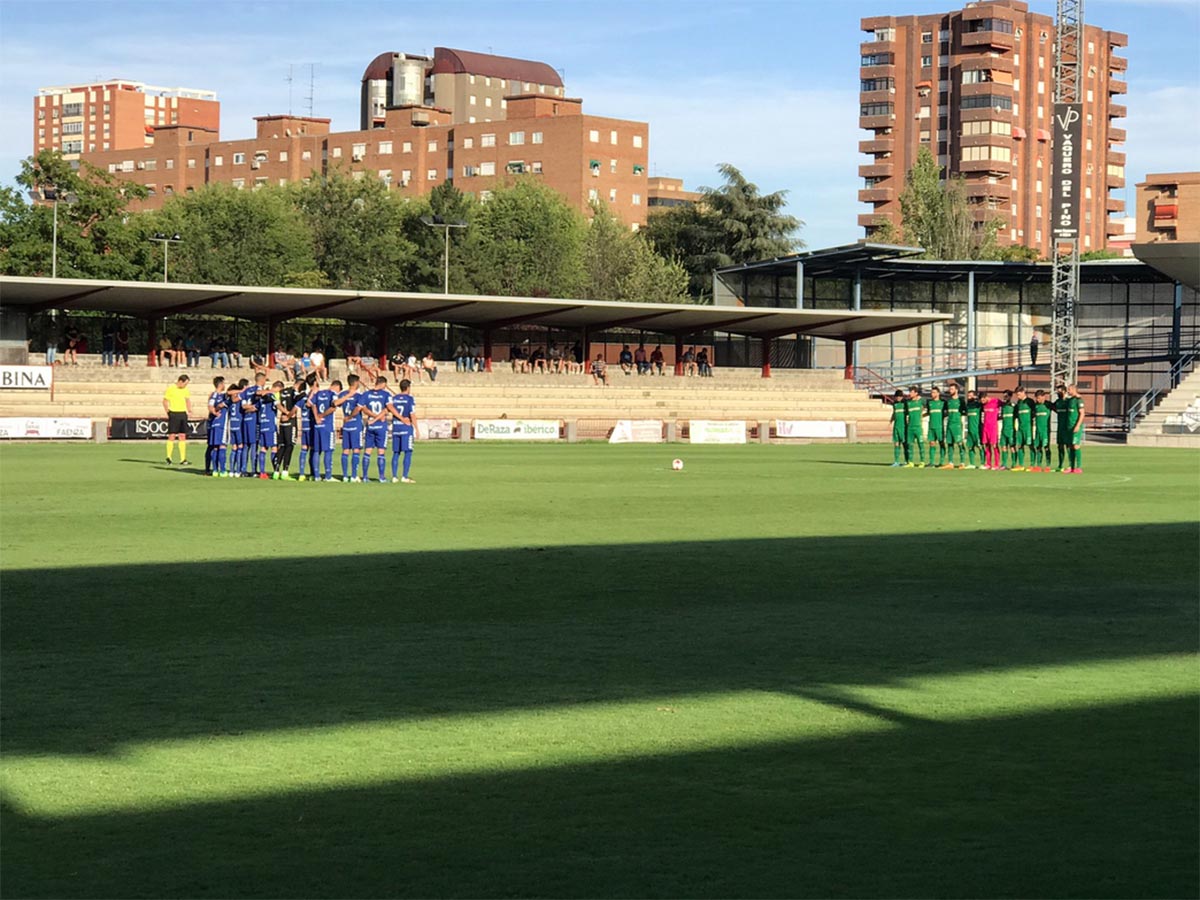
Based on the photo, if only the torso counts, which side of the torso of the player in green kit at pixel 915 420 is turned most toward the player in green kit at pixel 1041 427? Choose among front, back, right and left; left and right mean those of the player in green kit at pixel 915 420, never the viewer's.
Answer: left

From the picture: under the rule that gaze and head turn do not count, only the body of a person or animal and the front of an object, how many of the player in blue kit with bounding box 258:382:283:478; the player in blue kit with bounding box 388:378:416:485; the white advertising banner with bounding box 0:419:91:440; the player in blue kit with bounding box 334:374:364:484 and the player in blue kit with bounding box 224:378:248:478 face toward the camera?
1

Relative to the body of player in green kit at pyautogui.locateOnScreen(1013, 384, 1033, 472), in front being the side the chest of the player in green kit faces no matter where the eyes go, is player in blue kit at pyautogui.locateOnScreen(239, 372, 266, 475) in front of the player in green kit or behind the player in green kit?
in front

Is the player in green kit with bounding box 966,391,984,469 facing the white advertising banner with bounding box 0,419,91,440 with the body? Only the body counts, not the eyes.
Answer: no

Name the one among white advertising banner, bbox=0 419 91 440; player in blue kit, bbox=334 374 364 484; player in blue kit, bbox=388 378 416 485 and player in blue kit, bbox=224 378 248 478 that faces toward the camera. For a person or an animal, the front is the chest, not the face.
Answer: the white advertising banner

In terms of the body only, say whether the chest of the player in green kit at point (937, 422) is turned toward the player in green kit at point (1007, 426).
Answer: no

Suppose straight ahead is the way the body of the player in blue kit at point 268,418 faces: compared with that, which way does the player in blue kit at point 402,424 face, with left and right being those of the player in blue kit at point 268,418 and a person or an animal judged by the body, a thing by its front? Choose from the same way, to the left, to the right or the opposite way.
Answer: the same way

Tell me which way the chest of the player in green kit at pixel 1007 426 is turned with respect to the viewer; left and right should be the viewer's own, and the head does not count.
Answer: facing the viewer and to the left of the viewer

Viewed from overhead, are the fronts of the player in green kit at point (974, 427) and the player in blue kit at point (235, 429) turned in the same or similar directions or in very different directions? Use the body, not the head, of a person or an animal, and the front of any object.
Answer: very different directions

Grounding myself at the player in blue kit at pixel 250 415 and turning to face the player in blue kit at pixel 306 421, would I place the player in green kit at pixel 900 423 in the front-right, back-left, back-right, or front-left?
front-left

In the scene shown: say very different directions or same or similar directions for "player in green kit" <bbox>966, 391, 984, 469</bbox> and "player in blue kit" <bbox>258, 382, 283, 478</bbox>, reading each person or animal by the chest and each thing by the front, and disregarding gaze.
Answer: very different directions

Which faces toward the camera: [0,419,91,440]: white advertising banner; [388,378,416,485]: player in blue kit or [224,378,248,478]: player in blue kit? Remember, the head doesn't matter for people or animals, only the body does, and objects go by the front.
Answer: the white advertising banner

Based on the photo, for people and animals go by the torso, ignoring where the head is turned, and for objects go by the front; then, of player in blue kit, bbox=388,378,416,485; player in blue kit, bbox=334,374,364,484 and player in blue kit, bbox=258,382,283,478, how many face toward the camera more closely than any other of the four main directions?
0

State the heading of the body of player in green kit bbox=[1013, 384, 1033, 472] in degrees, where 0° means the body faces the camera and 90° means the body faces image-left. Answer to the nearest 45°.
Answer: approximately 45°

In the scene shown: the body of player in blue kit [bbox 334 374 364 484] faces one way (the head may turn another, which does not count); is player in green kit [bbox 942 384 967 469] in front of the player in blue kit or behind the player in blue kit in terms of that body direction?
in front

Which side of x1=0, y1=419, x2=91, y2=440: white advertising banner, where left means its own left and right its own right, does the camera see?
front

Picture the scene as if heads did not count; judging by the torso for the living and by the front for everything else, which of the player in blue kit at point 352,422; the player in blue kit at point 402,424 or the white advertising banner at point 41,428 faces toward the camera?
the white advertising banner
